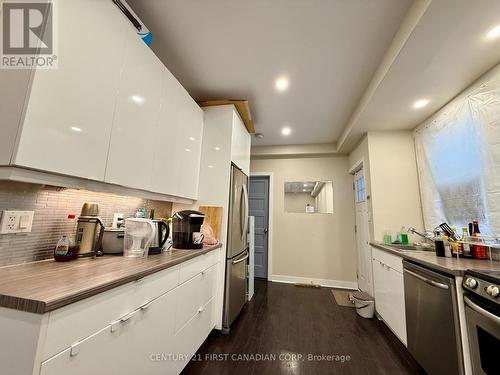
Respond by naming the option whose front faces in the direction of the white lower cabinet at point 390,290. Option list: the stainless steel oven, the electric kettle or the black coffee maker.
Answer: the black coffee maker

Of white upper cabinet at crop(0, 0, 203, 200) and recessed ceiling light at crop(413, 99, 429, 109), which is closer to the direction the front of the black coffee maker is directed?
the recessed ceiling light

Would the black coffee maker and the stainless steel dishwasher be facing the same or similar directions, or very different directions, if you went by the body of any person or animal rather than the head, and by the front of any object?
very different directions

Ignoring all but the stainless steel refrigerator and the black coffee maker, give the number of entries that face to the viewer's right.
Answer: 2

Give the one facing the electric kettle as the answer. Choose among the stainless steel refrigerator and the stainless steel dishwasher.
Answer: the stainless steel dishwasher

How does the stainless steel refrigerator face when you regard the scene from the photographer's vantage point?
facing to the right of the viewer

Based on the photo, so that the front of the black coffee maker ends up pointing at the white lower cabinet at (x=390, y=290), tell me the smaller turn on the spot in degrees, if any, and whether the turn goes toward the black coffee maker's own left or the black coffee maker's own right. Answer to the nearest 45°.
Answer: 0° — it already faces it

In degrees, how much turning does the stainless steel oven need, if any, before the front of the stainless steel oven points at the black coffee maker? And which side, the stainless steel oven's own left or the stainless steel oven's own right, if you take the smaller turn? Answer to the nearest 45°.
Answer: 0° — it already faces it

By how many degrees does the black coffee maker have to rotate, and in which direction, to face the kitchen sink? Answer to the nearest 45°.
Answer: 0° — it already faces it

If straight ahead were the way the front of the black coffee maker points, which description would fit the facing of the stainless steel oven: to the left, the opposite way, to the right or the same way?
the opposite way

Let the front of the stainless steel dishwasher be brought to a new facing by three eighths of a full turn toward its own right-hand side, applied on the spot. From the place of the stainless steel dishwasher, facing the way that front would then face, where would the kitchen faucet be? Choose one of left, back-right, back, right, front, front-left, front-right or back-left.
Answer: front
